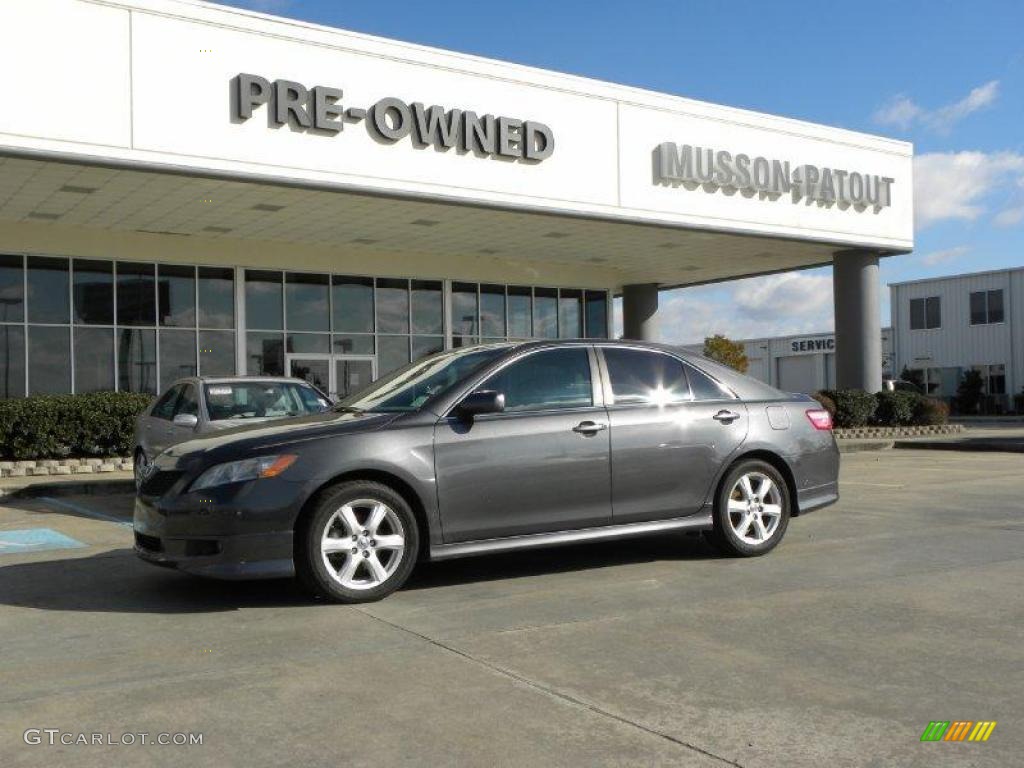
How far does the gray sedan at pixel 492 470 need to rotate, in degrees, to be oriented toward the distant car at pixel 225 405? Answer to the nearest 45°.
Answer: approximately 90° to its right

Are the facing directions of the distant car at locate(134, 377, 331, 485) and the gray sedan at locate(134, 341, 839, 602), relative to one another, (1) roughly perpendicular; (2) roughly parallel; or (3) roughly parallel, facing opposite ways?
roughly perpendicular

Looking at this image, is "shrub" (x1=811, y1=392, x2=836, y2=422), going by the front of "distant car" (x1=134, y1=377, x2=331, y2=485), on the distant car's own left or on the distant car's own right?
on the distant car's own left

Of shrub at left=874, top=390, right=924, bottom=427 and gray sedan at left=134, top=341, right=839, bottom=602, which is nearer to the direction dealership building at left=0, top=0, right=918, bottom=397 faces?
the gray sedan

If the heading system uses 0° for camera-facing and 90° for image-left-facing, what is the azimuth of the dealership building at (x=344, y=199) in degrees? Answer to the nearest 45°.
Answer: approximately 315°

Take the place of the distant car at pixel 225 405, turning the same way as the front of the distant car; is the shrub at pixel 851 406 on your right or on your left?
on your left

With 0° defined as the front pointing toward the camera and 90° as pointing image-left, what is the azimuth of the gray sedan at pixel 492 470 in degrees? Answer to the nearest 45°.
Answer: approximately 45°

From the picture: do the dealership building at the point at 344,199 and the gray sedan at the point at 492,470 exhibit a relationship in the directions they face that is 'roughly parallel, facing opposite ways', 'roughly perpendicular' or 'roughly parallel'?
roughly perpendicular

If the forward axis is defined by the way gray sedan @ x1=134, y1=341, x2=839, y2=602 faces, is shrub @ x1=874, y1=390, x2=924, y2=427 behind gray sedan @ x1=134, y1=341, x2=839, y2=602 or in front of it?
behind

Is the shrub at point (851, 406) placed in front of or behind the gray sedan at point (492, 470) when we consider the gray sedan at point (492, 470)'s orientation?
behind
